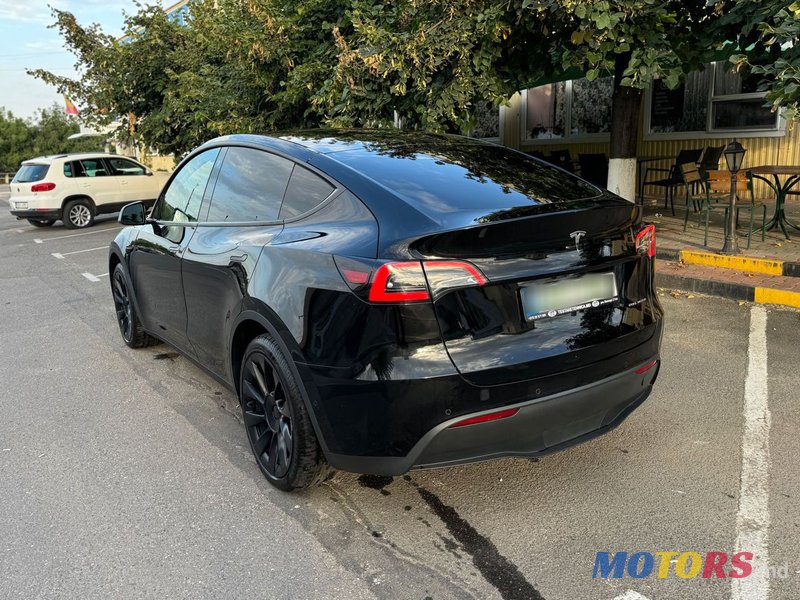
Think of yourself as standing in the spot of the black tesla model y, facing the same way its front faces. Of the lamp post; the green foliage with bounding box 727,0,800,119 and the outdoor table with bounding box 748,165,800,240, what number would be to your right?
3

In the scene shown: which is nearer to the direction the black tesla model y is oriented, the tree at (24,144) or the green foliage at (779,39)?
the tree

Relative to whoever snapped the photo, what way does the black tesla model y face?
facing away from the viewer and to the left of the viewer

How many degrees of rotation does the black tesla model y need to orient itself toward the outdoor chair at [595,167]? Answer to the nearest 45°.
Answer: approximately 45° to its right

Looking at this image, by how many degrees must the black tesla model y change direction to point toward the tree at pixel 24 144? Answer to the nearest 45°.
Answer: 0° — it already faces it

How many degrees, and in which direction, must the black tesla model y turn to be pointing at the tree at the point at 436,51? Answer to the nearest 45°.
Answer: approximately 45° to its right

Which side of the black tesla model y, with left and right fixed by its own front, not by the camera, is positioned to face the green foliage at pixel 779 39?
right
